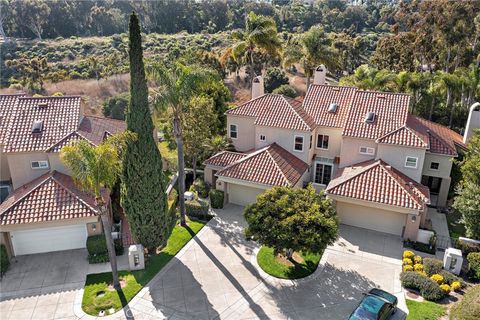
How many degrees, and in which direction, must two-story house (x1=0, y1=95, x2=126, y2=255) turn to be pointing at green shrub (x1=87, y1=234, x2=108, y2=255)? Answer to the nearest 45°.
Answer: approximately 45° to its left

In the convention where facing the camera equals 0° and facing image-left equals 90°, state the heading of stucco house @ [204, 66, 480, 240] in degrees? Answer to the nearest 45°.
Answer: approximately 0°

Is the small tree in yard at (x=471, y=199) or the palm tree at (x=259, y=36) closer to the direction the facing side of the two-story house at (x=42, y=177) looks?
the small tree in yard

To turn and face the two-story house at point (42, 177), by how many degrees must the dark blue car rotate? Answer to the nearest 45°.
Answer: approximately 135° to its left

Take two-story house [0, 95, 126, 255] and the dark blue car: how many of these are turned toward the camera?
1

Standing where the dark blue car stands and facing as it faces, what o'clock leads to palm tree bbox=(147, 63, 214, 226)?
The palm tree is roughly at 8 o'clock from the dark blue car.

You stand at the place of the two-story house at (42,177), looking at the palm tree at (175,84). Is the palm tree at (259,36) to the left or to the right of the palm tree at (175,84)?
left

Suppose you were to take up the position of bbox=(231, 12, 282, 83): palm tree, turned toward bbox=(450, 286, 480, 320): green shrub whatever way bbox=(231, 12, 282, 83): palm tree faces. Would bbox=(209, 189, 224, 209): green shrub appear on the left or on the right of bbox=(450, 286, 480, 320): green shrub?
right

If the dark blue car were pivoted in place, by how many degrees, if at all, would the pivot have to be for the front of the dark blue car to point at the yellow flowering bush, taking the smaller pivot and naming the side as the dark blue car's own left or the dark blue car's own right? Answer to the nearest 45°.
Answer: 0° — it already faces it

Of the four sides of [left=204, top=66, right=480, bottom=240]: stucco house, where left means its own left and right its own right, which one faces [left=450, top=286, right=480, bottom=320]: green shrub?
front

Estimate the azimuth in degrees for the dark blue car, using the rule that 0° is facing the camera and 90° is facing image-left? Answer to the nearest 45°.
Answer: approximately 225°

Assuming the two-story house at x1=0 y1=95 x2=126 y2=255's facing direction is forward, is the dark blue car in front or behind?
in front

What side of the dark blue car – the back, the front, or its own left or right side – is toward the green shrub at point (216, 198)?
left

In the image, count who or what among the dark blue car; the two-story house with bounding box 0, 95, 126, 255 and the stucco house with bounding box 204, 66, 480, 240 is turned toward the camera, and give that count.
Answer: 2
